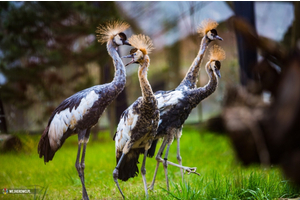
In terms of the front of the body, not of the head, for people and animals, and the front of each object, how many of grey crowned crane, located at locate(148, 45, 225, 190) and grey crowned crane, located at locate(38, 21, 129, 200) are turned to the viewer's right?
2

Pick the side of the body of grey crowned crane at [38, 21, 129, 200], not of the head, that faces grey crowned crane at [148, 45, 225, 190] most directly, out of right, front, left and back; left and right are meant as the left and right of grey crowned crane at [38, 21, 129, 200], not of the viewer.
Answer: front

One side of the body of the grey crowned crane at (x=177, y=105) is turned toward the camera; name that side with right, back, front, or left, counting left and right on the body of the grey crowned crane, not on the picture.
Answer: right

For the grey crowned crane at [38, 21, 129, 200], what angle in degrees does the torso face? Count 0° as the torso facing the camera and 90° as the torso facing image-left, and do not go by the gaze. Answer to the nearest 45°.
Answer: approximately 270°

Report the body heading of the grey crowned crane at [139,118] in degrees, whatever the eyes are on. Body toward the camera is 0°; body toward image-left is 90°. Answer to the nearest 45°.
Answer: approximately 315°

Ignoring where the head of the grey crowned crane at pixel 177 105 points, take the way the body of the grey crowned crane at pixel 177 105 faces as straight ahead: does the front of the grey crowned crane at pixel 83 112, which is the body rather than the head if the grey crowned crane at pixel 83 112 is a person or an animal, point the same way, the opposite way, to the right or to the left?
the same way
